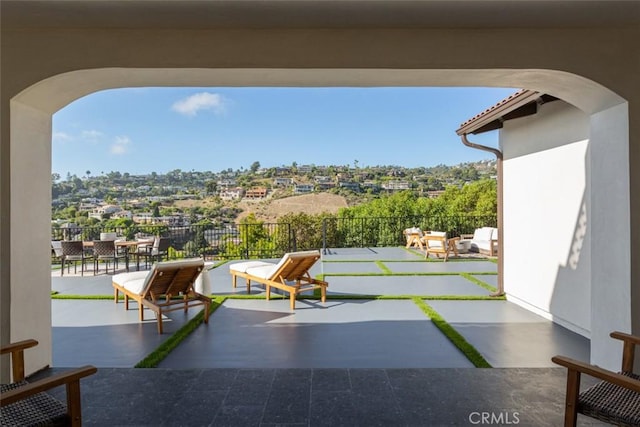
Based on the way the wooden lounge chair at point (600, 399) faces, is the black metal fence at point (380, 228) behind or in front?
in front

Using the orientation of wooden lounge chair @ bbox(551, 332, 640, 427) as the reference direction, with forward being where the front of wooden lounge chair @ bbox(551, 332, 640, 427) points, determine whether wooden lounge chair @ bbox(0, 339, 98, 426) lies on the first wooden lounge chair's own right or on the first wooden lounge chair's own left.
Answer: on the first wooden lounge chair's own left

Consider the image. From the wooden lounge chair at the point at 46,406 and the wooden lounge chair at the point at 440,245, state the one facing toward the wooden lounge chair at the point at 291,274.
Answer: the wooden lounge chair at the point at 46,406

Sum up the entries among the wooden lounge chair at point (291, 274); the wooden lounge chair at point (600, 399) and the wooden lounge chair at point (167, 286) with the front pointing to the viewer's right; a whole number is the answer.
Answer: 0

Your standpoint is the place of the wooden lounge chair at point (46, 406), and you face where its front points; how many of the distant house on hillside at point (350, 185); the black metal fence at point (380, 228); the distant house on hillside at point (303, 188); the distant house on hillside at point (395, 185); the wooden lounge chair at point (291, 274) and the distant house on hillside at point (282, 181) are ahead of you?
6

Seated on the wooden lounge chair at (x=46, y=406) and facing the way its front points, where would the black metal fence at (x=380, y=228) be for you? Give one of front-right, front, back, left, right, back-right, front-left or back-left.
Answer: front

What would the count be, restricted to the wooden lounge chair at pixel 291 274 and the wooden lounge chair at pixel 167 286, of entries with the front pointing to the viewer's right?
0

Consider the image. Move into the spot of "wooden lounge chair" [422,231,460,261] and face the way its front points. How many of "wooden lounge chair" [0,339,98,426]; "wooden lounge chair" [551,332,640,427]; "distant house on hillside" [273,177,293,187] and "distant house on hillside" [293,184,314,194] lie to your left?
2

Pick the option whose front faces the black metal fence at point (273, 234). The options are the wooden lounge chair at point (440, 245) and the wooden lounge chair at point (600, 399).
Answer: the wooden lounge chair at point (600, 399)

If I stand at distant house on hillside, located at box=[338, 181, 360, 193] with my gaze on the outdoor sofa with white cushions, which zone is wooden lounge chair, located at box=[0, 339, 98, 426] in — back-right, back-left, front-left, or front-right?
front-right

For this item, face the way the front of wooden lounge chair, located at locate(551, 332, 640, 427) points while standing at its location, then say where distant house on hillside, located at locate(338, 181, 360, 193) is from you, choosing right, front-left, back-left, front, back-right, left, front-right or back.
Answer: front

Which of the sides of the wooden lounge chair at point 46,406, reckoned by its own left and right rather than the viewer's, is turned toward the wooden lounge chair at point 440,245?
front

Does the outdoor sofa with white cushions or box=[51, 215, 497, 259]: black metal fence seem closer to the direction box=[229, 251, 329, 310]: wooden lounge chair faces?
the black metal fence
